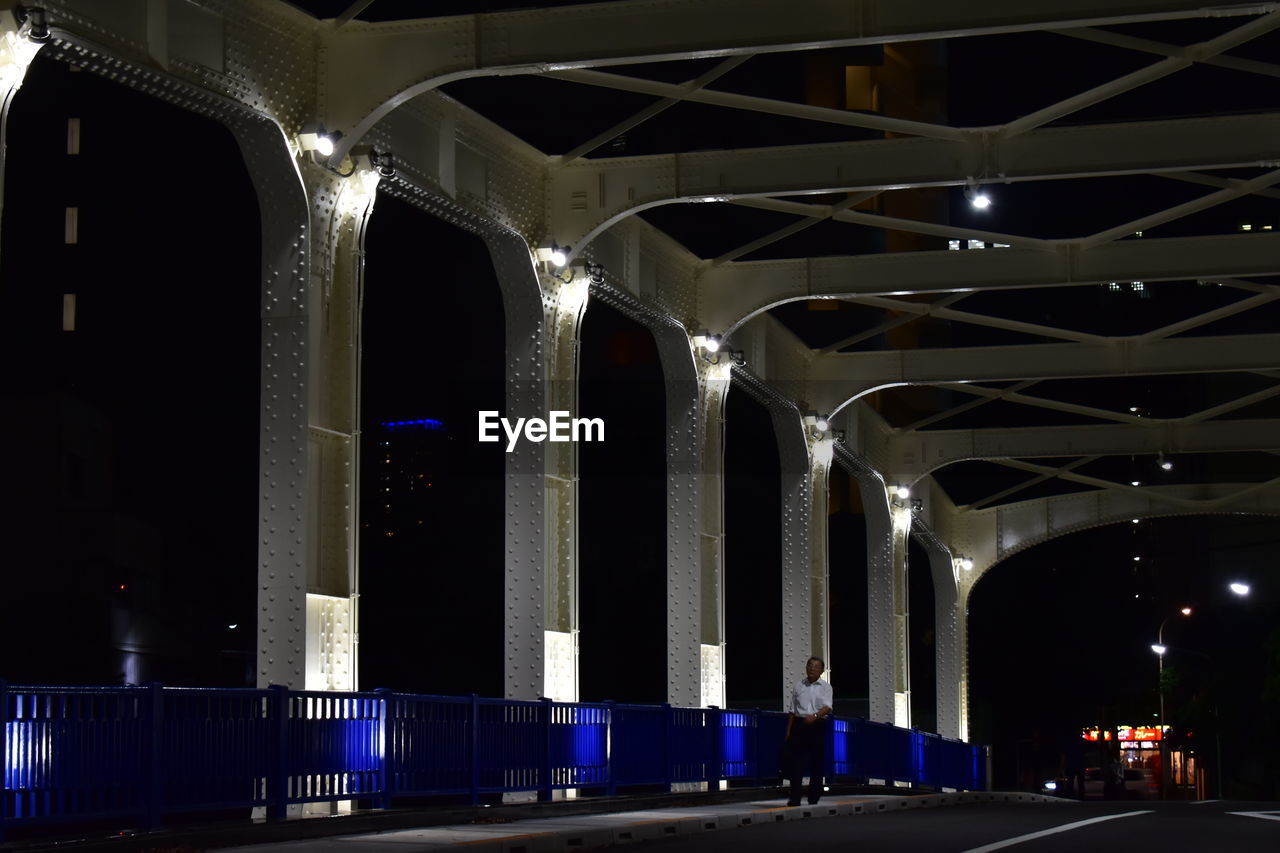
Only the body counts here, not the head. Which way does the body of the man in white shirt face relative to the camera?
toward the camera
